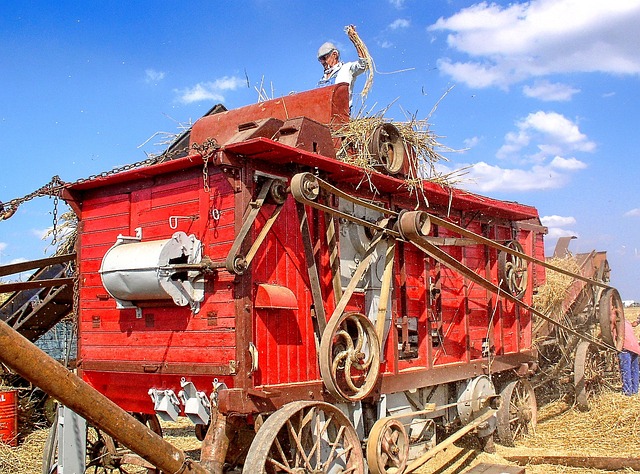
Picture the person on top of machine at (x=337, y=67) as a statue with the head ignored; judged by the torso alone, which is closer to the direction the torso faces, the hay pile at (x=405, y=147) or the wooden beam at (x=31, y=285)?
the wooden beam

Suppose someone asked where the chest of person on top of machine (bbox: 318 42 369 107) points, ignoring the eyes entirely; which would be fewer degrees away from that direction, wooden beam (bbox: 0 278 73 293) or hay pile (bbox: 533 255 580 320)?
the wooden beam

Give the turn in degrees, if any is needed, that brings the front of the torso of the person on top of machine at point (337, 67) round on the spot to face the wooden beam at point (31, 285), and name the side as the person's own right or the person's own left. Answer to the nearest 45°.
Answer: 0° — they already face it

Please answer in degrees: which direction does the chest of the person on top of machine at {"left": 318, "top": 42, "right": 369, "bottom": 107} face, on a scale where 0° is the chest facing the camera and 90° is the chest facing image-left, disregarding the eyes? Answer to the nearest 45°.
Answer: approximately 45°
